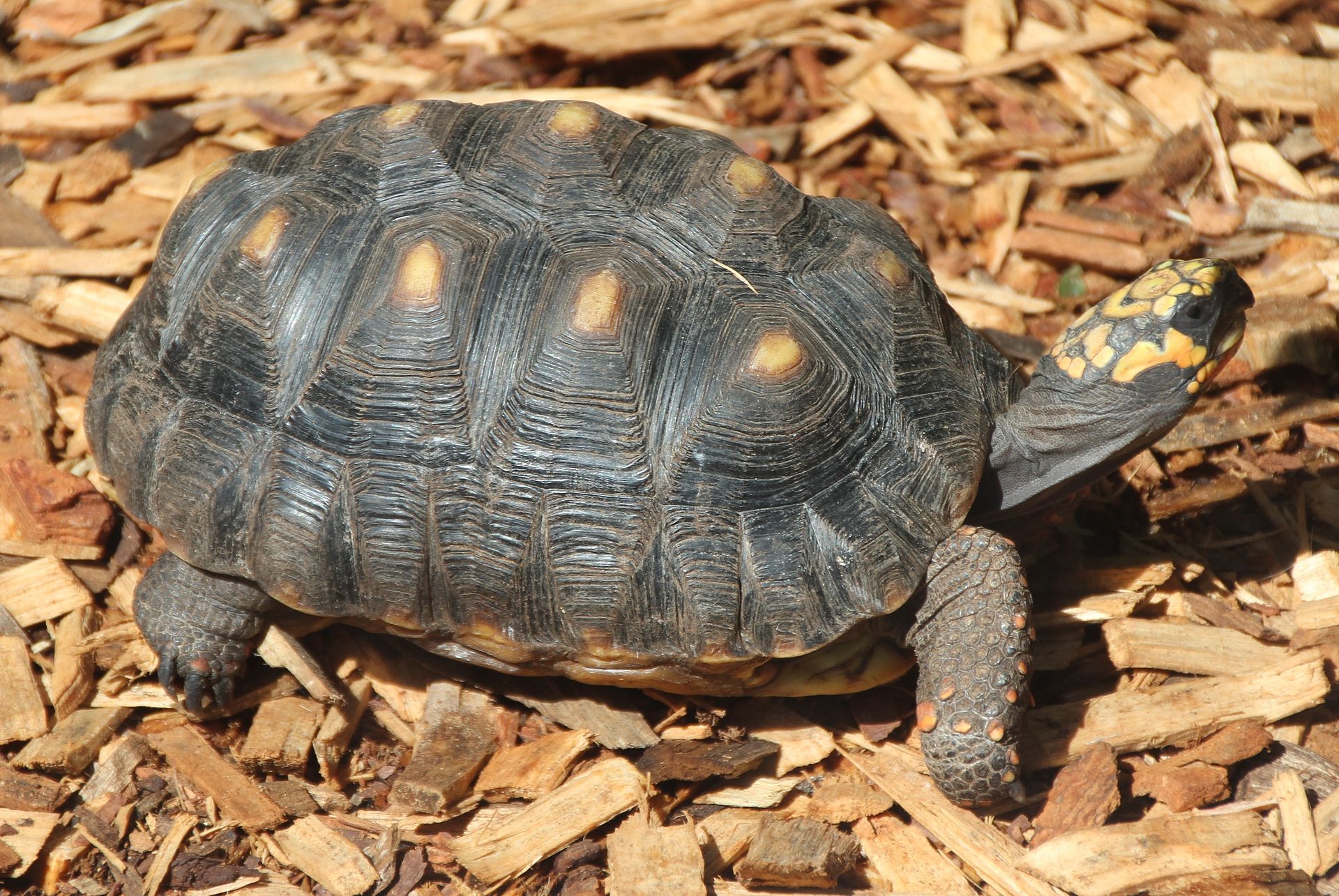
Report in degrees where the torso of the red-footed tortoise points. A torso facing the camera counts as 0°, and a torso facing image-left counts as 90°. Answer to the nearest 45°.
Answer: approximately 270°

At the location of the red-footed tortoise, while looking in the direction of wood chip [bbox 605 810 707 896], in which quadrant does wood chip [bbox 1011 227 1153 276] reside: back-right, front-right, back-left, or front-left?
back-left

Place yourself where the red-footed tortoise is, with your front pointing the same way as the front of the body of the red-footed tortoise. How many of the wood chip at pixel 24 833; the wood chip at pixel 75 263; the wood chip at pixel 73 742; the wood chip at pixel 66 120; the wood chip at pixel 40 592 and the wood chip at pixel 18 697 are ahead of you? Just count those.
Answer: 0

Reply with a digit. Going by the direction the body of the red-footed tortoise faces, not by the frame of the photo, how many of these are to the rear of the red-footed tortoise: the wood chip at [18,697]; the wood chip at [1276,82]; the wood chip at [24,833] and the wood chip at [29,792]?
3

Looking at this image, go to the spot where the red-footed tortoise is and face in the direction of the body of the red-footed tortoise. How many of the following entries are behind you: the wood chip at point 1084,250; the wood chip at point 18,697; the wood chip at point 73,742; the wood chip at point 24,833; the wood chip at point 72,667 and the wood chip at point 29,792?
5

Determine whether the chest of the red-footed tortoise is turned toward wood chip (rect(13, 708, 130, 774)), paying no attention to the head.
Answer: no

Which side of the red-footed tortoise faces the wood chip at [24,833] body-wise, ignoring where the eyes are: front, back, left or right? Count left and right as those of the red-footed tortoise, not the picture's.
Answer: back

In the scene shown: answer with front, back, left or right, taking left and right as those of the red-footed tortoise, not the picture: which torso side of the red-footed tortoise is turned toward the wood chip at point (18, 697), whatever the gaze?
back

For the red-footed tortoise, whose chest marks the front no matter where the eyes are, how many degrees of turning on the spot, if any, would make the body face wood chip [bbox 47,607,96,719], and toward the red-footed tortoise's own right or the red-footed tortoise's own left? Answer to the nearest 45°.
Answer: approximately 180°

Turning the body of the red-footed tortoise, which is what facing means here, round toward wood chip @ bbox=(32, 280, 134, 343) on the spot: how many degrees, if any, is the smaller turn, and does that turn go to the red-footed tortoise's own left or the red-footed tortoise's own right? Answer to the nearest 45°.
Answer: approximately 135° to the red-footed tortoise's own left

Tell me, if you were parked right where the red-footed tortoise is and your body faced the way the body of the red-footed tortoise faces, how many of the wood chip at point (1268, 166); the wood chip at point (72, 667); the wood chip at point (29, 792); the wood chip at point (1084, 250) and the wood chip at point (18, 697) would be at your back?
3

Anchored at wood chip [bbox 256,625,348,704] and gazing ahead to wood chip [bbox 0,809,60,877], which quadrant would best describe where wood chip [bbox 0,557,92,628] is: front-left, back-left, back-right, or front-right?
front-right

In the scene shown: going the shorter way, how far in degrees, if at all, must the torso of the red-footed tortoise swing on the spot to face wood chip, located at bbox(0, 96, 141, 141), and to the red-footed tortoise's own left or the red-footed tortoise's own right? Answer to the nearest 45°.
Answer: approximately 135° to the red-footed tortoise's own left

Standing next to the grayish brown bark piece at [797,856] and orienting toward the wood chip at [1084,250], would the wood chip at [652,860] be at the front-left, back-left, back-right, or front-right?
back-left
